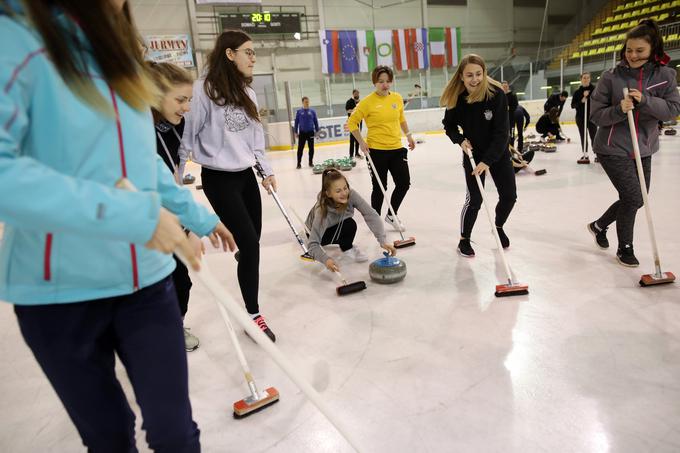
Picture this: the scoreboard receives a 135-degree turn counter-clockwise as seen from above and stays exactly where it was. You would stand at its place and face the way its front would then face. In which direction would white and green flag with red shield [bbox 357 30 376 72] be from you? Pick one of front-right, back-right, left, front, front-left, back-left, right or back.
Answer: front-right

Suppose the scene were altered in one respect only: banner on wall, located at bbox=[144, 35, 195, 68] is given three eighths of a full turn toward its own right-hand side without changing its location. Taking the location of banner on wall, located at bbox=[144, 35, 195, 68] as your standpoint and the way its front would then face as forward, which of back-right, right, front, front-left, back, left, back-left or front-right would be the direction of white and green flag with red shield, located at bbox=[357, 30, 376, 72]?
back-right

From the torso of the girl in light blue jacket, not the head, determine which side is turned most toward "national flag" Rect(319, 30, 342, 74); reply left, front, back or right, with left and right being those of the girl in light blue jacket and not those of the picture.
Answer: left

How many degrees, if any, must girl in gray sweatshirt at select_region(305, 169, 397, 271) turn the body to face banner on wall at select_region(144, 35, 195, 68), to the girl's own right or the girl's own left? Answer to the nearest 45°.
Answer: approximately 135° to the girl's own left

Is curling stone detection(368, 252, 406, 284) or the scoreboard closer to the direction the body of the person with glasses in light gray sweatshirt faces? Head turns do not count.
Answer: the curling stone

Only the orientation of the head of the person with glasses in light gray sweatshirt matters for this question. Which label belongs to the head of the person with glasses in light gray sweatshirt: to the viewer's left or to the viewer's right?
to the viewer's right

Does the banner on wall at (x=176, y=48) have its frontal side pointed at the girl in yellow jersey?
yes

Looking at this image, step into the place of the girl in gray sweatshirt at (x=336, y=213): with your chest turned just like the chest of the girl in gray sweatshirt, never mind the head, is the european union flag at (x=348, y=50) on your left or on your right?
on your left
